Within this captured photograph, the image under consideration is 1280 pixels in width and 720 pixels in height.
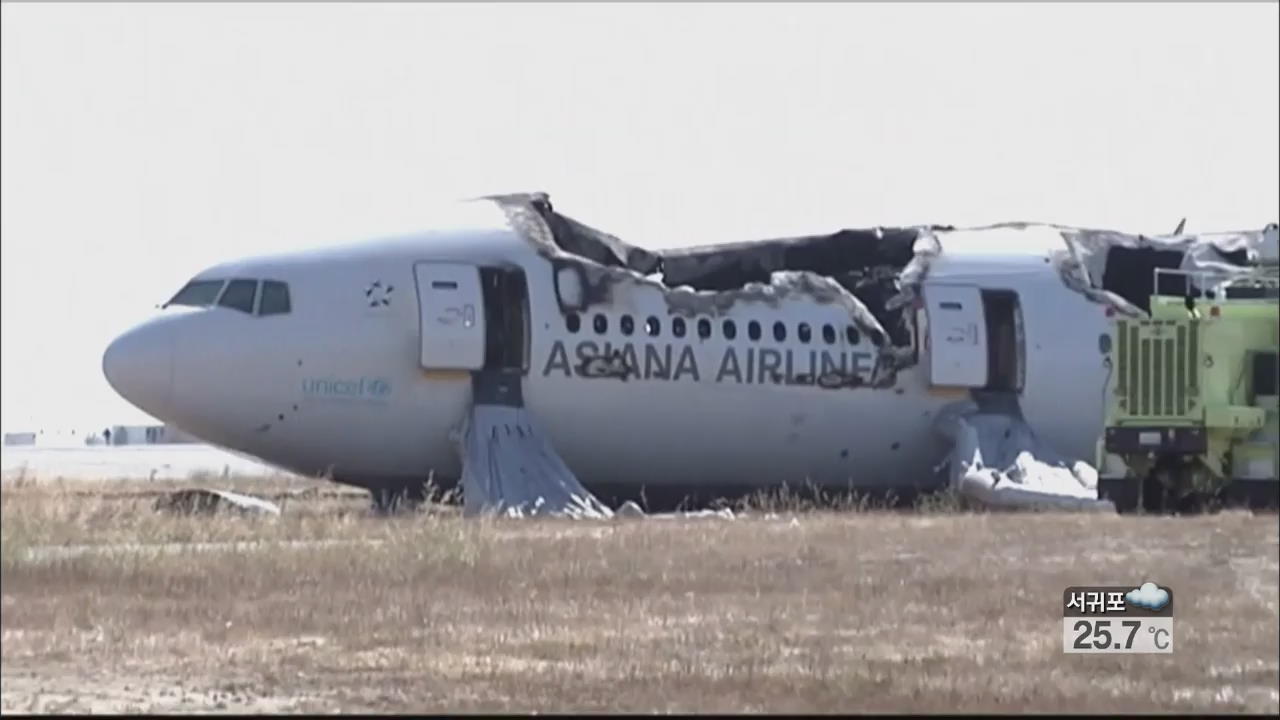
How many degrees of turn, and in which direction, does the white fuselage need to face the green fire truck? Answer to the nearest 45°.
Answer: approximately 180°

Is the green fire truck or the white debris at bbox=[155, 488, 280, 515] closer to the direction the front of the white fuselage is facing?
the white debris

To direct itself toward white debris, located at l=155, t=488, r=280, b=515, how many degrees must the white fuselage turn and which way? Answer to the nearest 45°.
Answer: approximately 45° to its left

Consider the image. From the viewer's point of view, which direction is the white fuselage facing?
to the viewer's left
